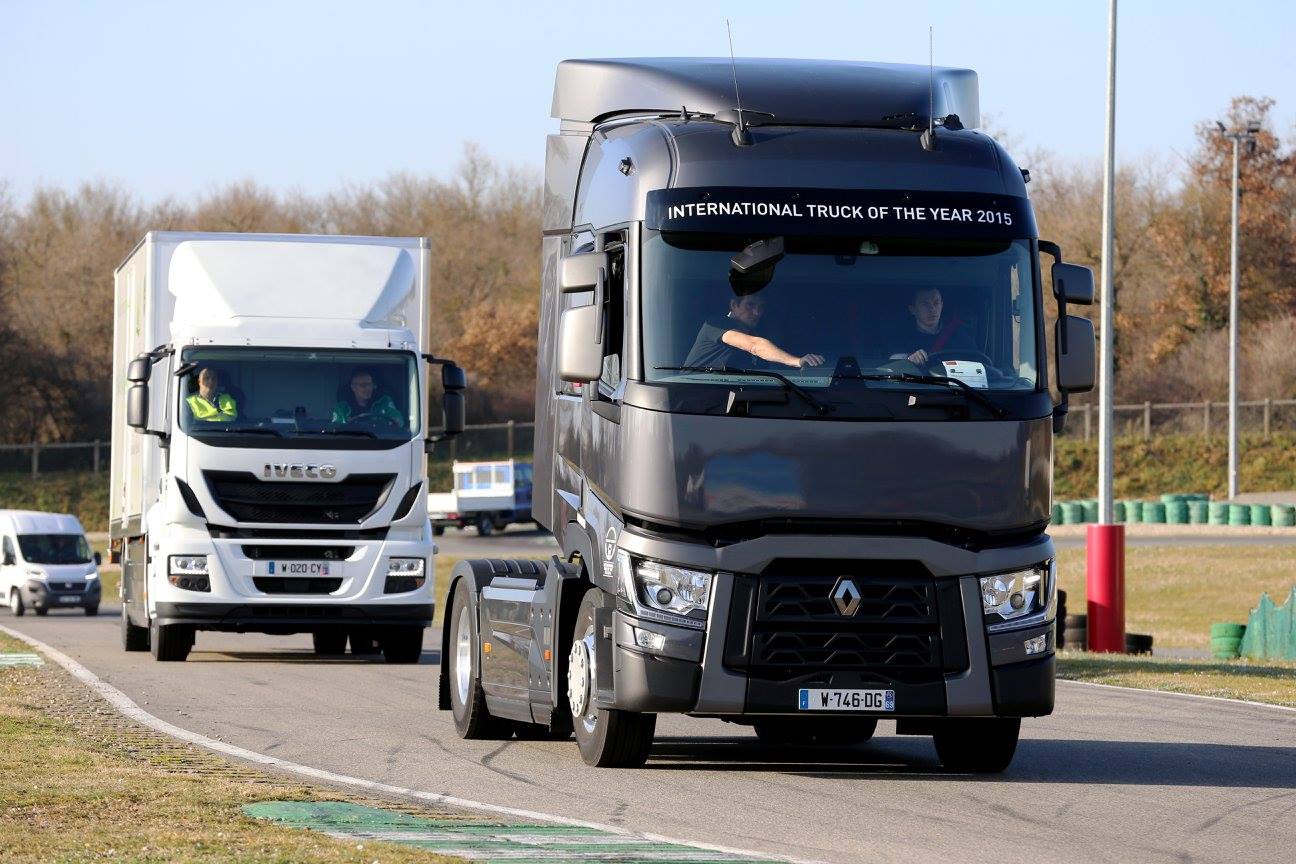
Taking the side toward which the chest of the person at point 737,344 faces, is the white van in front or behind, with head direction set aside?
behind

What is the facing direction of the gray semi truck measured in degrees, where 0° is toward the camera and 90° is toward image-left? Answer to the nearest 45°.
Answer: approximately 0°

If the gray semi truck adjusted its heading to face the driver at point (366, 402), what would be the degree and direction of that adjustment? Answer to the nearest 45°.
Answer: approximately 135° to its right

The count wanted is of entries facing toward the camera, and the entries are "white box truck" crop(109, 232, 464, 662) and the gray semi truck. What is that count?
2

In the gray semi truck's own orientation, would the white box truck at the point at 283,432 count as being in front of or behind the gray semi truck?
behind

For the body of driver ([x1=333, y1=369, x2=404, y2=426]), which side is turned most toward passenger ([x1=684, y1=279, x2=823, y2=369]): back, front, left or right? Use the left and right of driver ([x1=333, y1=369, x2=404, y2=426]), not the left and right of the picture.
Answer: front

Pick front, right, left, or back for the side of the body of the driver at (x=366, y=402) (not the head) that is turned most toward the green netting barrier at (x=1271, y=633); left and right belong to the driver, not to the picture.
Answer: left

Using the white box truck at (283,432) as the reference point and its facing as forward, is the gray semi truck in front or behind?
in front

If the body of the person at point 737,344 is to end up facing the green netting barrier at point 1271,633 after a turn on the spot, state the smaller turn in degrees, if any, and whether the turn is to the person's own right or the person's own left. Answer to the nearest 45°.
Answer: approximately 90° to the person's own left

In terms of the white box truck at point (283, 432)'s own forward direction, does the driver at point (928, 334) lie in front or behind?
in front

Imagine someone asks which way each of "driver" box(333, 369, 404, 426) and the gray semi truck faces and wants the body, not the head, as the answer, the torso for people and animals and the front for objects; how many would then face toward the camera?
2

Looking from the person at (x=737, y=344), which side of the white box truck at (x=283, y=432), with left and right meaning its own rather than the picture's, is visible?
front
